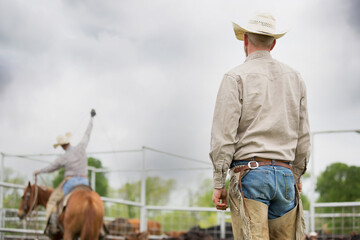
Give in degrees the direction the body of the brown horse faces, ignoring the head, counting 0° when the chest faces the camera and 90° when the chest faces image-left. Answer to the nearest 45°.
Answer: approximately 135°

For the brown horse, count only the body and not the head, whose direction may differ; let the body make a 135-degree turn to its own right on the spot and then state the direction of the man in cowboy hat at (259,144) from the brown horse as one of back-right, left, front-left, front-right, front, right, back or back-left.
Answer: right

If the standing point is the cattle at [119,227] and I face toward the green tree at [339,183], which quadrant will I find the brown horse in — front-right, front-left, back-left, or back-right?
back-right

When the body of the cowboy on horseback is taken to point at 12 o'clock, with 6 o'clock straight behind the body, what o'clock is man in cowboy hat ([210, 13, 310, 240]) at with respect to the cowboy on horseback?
The man in cowboy hat is roughly at 7 o'clock from the cowboy on horseback.

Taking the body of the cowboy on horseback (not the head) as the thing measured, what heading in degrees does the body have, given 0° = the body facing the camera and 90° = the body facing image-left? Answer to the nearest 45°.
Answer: approximately 135°

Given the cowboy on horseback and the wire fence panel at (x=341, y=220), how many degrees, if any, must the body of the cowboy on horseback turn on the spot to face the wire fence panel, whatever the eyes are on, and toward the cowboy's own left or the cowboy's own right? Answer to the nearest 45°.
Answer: approximately 135° to the cowboy's own right

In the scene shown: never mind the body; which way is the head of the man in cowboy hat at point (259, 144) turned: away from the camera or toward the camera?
away from the camera

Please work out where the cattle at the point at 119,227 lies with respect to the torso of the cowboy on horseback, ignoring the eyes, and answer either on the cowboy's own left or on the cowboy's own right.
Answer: on the cowboy's own right
